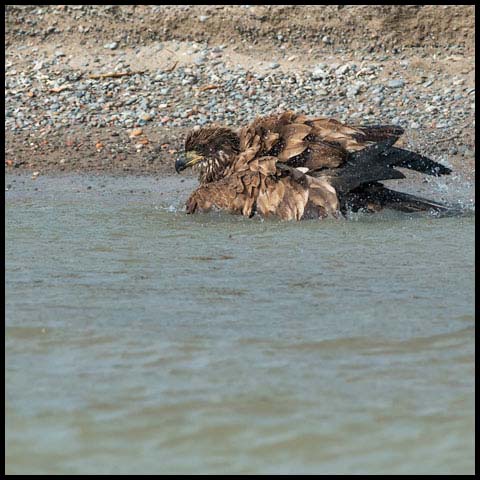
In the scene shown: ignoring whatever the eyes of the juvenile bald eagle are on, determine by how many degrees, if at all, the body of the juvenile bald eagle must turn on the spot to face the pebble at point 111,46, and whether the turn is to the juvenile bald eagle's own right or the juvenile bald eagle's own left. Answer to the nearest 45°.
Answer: approximately 45° to the juvenile bald eagle's own right

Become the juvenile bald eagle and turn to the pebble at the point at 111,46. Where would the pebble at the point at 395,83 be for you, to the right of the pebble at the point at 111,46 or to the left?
right

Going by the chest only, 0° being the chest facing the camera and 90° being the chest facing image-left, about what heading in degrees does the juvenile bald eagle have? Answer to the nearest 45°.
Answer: approximately 90°

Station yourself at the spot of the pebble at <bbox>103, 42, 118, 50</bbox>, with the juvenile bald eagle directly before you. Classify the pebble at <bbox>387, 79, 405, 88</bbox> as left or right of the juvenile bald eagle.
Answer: left

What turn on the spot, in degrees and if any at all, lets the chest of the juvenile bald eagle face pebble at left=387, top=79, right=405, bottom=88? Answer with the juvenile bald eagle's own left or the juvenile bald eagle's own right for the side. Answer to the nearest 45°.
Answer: approximately 90° to the juvenile bald eagle's own right
